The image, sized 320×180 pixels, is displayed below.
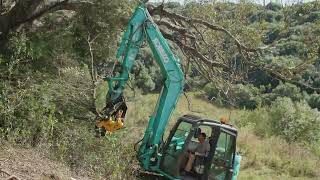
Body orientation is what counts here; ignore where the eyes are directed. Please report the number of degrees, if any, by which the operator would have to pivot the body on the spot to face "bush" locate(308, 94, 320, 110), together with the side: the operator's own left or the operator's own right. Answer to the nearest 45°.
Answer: approximately 90° to the operator's own right

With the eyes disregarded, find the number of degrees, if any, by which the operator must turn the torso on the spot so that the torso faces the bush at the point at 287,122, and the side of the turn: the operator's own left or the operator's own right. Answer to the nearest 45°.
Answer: approximately 90° to the operator's own right

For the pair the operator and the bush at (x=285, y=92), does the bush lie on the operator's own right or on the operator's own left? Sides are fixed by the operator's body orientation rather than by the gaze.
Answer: on the operator's own right

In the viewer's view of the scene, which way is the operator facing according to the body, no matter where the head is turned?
to the viewer's left
